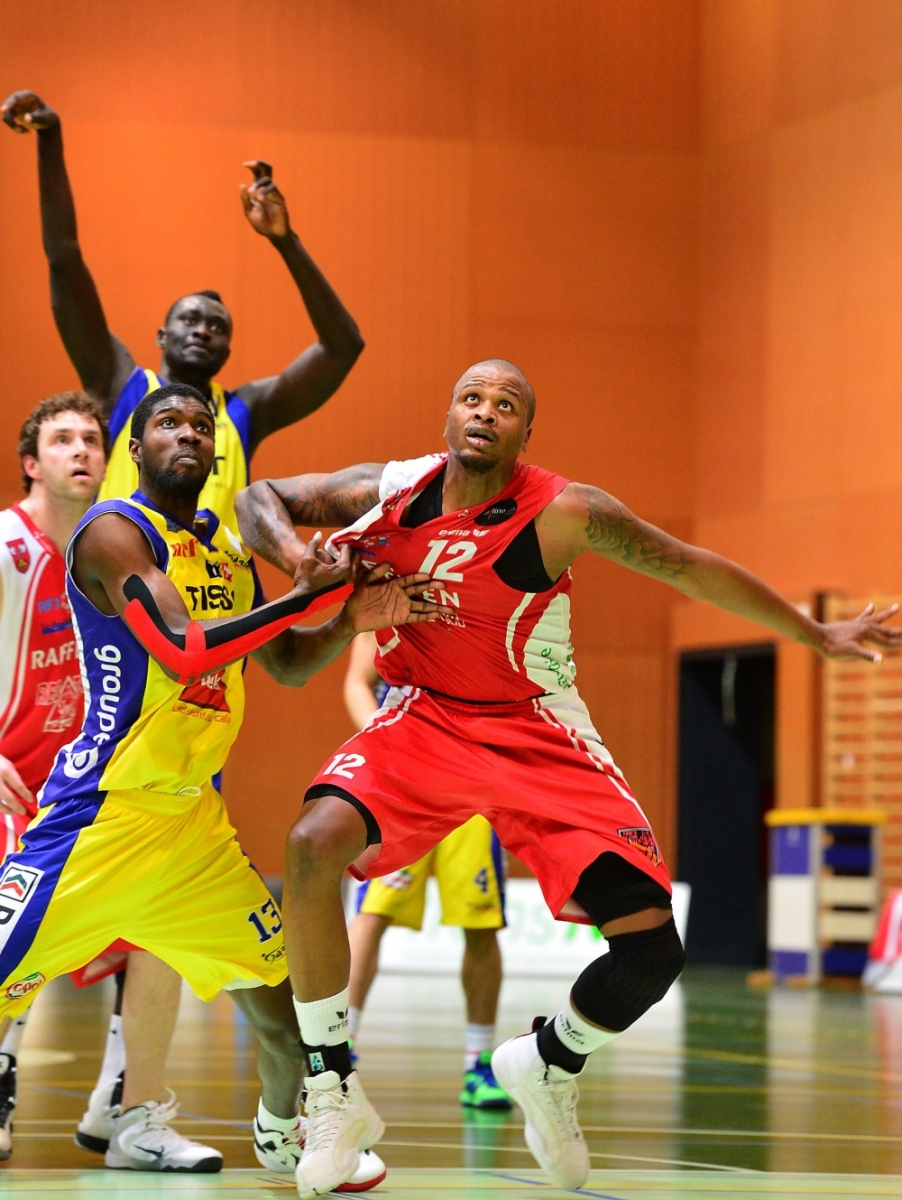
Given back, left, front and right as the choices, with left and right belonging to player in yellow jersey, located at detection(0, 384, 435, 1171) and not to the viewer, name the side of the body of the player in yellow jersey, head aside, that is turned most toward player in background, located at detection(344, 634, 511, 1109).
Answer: left

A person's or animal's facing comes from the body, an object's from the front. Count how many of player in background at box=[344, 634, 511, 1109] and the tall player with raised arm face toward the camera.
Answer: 2

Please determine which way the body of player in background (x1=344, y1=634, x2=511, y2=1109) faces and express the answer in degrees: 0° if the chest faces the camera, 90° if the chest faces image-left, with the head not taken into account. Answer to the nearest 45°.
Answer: approximately 0°

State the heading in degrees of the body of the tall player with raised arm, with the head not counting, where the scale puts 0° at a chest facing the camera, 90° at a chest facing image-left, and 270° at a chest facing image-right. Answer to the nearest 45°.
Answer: approximately 0°
